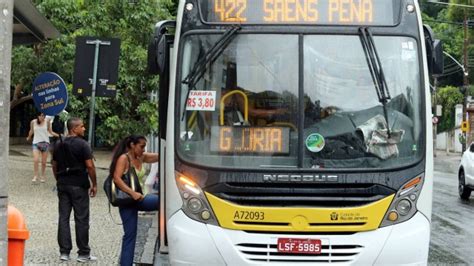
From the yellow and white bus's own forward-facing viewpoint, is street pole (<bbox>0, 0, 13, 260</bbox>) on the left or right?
on its right

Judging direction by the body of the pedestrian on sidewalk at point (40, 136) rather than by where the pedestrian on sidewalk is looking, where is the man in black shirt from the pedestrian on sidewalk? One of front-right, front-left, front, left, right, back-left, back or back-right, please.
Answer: front

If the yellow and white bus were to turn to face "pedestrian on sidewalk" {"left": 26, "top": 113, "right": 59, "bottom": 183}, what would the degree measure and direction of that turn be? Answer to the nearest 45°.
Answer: approximately 135° to its right

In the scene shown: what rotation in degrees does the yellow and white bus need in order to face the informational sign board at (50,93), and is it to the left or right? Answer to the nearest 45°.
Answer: approximately 135° to its right

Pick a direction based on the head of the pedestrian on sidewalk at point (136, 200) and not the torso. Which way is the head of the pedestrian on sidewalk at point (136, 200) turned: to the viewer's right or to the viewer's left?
to the viewer's right

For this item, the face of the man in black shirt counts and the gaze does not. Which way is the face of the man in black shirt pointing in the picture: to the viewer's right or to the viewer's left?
to the viewer's right

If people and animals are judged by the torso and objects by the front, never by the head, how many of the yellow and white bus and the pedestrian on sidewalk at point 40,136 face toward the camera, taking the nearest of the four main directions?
2

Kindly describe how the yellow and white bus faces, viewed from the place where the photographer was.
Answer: facing the viewer
